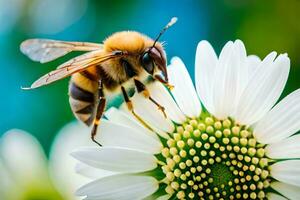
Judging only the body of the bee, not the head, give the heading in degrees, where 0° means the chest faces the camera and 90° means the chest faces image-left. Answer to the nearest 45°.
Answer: approximately 270°
